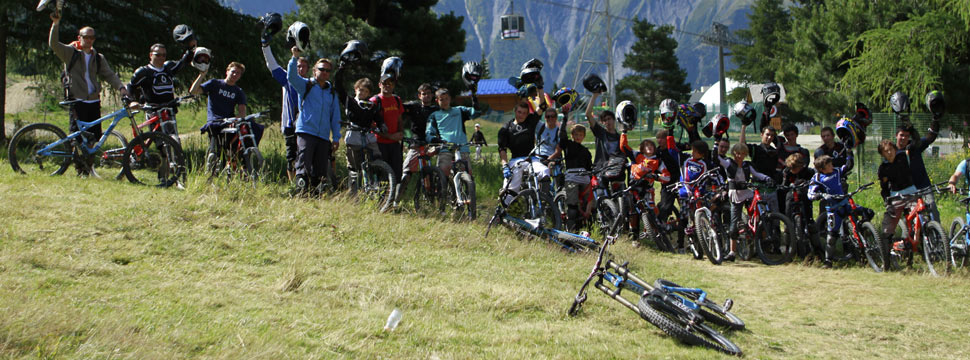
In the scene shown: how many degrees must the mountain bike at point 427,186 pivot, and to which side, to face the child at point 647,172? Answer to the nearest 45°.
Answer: approximately 45° to its left

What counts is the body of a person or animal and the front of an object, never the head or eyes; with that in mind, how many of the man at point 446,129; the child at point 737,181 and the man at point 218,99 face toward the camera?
3

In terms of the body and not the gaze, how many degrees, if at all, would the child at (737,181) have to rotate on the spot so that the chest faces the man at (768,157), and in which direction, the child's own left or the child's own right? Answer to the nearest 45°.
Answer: approximately 135° to the child's own left

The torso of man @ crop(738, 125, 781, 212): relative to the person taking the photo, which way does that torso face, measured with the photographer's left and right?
facing the viewer

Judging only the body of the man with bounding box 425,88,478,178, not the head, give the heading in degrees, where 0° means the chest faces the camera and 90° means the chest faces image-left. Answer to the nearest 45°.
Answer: approximately 0°

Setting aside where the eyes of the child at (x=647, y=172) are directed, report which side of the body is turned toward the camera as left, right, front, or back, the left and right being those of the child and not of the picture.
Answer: front

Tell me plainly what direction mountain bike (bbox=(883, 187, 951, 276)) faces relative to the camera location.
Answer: facing the viewer and to the right of the viewer

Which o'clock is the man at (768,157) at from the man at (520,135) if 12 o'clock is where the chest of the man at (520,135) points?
the man at (768,157) is roughly at 9 o'clock from the man at (520,135).

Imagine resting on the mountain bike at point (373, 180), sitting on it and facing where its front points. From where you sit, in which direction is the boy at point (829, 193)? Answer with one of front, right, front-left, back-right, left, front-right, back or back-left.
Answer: front-left
